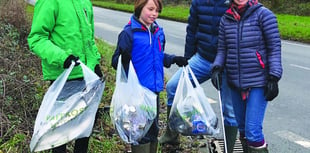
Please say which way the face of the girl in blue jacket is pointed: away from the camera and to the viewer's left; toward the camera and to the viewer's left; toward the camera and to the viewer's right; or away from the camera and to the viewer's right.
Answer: toward the camera and to the viewer's right

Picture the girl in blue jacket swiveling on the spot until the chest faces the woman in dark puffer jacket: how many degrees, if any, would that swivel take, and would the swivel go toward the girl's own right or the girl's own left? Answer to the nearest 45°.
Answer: approximately 45° to the girl's own left

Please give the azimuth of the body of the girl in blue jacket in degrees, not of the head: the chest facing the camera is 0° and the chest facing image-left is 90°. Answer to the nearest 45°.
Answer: approximately 315°

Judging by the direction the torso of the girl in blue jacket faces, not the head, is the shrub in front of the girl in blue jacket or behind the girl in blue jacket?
behind
